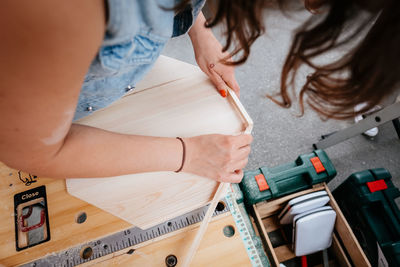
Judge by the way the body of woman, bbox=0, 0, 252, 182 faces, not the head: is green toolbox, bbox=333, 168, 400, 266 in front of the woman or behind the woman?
in front

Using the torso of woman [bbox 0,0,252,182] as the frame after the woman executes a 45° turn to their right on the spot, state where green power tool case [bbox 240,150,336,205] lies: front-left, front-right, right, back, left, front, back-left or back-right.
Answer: left

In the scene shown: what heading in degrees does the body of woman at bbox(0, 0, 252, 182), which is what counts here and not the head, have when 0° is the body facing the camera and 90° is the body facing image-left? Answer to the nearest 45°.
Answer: approximately 270°

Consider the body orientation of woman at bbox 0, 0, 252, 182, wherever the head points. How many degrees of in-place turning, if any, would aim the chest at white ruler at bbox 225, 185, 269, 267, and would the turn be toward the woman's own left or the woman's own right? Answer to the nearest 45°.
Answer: approximately 45° to the woman's own left
